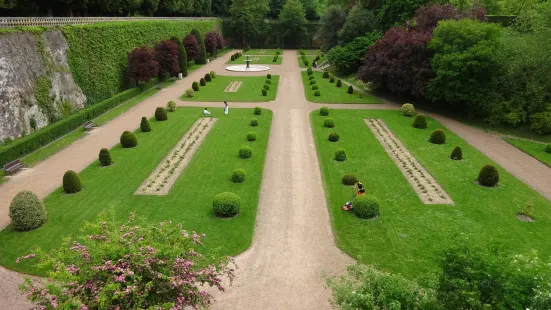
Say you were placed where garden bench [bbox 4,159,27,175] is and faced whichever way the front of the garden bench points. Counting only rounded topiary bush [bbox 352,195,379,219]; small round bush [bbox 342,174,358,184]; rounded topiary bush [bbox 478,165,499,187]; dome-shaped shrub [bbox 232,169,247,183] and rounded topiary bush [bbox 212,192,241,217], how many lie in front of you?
5

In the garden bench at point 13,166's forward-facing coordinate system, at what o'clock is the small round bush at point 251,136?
The small round bush is roughly at 11 o'clock from the garden bench.

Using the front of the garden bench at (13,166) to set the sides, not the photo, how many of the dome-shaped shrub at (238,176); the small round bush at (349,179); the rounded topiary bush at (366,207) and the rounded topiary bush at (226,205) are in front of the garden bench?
4

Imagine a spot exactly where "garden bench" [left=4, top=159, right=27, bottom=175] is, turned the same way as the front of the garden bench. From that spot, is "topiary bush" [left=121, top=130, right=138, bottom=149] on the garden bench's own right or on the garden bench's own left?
on the garden bench's own left

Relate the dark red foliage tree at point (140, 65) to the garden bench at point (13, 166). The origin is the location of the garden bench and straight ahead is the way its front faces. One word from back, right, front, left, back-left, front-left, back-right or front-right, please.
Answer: left

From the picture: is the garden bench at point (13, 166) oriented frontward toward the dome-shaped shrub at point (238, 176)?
yes

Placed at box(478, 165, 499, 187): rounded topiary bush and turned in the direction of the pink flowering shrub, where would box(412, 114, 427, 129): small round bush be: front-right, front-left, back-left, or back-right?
back-right

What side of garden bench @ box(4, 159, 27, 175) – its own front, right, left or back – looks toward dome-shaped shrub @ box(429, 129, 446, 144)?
front

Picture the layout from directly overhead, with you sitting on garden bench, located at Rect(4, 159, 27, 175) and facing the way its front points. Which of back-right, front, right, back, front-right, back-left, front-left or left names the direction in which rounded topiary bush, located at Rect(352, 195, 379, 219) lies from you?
front

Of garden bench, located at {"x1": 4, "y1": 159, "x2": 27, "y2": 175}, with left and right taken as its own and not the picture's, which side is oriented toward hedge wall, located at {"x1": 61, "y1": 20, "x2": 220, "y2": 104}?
left

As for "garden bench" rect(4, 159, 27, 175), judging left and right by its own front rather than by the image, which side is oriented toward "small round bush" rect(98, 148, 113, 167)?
front

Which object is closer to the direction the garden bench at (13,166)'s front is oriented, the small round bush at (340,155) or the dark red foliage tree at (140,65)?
the small round bush

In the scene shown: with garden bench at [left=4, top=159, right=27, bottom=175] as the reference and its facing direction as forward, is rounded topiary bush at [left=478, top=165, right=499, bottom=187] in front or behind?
in front

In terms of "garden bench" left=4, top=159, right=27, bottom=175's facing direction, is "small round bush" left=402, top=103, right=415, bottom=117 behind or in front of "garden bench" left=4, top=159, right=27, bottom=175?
in front

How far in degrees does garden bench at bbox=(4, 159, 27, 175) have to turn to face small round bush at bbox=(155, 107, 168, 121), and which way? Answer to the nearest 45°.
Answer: approximately 90° to its left

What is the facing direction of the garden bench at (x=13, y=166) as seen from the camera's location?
facing the viewer and to the right of the viewer
